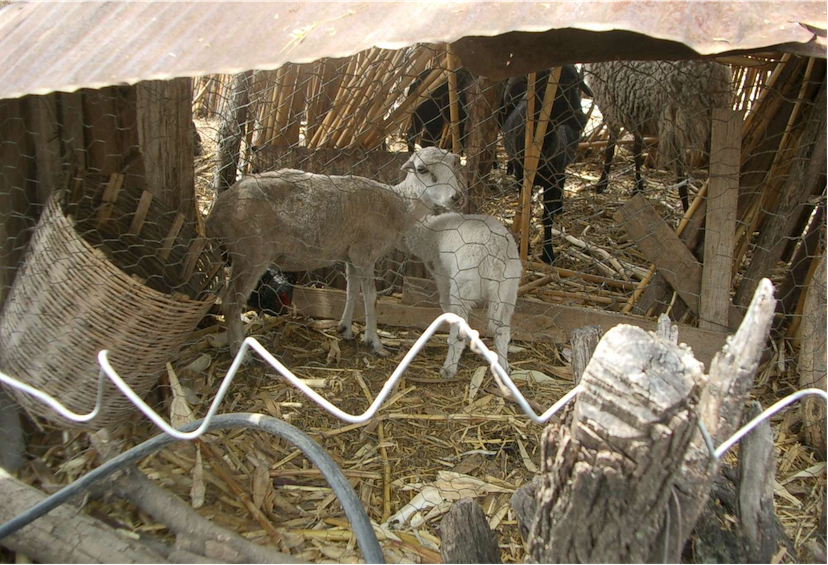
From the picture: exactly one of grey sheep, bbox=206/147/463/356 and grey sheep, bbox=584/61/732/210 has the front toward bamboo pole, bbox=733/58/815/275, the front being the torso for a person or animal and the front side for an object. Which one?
grey sheep, bbox=206/147/463/356

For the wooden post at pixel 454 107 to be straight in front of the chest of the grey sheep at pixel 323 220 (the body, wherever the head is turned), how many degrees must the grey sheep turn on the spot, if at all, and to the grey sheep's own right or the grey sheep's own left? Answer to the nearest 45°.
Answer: approximately 45° to the grey sheep's own left

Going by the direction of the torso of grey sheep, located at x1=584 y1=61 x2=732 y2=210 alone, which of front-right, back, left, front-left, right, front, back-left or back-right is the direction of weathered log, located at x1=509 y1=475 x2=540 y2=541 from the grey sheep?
back-left

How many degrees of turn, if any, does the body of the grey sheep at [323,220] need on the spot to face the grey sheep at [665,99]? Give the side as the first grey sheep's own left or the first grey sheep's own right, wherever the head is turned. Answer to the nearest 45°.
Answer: approximately 45° to the first grey sheep's own left

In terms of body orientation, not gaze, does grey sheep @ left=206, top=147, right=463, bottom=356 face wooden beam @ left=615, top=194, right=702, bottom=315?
yes

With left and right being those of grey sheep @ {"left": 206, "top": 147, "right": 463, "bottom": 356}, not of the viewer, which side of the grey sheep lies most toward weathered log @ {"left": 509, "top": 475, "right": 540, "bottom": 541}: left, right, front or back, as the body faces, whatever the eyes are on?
right

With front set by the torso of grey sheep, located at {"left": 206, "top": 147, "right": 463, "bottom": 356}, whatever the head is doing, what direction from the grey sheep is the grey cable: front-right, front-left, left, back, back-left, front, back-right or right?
right

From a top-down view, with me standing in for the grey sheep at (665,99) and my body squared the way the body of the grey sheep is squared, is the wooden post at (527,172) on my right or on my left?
on my left

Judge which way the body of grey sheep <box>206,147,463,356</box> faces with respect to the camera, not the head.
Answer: to the viewer's right

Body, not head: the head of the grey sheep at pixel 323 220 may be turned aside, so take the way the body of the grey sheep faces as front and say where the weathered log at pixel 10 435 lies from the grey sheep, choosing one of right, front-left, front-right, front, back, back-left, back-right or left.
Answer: back-right

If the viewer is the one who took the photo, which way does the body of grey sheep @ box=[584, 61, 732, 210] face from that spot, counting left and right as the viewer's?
facing away from the viewer and to the left of the viewer

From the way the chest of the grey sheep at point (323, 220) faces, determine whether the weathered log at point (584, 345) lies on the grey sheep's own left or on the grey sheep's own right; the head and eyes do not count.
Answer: on the grey sheep's own right

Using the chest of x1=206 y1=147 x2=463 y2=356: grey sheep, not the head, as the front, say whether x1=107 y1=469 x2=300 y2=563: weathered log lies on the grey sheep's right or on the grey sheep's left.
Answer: on the grey sheep's right

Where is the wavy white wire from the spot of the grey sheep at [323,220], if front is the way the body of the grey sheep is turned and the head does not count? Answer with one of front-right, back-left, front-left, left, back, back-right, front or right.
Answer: right

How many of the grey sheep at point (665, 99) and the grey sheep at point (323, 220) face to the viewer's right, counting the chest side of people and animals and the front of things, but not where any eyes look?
1

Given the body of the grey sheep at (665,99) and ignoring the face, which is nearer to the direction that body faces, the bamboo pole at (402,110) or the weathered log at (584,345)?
the bamboo pole

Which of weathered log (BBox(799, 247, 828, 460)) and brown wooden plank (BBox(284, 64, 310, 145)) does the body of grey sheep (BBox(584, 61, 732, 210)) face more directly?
the brown wooden plank

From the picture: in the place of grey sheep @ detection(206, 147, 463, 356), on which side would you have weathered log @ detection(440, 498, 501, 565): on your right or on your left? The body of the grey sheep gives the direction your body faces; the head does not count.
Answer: on your right
